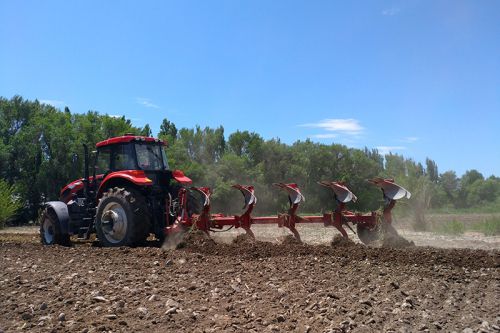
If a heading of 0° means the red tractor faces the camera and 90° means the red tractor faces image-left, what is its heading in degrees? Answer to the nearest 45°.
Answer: approximately 135°

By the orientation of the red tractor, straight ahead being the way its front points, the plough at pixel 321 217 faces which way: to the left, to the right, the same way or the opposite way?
the same way

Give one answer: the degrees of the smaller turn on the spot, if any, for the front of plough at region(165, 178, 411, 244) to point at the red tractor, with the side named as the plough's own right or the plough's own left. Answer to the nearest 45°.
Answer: approximately 45° to the plough's own left

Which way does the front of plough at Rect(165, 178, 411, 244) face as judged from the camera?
facing away from the viewer and to the left of the viewer

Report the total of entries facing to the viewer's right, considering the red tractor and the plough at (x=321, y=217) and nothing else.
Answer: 0

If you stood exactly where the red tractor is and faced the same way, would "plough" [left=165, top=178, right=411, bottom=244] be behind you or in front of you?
behind
